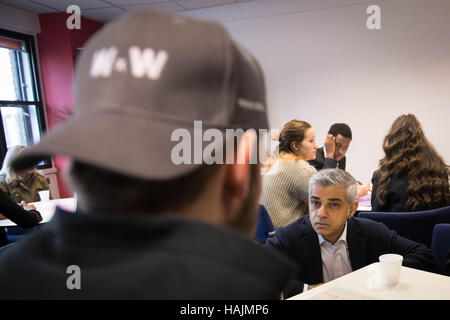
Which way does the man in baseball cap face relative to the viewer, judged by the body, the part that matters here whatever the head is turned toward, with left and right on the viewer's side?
facing away from the viewer and to the right of the viewer

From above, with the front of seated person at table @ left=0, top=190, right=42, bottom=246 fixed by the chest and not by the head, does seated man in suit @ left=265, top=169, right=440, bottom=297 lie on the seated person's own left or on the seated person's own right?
on the seated person's own right

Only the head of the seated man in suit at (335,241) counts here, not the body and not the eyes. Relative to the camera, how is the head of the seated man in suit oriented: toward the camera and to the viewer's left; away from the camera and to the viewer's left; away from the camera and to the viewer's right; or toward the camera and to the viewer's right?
toward the camera and to the viewer's left

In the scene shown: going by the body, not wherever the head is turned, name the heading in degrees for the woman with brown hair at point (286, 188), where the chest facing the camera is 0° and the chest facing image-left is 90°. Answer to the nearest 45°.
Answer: approximately 225°

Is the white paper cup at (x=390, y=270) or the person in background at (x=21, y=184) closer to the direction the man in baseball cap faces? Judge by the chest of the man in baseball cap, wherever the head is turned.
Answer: the white paper cup

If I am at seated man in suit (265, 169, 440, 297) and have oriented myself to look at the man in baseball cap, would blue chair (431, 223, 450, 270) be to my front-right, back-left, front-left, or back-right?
back-left

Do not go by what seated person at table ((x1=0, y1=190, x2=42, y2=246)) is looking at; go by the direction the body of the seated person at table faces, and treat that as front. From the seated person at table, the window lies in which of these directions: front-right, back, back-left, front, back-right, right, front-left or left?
left

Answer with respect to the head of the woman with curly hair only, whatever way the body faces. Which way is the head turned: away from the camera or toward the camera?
away from the camera

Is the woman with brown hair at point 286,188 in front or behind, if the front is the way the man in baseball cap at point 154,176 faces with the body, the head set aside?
in front

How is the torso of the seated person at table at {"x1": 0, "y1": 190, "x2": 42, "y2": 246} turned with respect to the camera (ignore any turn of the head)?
to the viewer's right

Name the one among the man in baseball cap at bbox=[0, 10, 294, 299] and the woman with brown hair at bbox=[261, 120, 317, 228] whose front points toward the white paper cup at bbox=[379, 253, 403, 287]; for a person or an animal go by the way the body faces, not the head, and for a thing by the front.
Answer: the man in baseball cap

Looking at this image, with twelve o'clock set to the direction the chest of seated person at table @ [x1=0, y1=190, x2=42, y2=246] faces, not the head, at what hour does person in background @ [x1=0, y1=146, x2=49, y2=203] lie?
The person in background is roughly at 9 o'clock from the seated person at table.

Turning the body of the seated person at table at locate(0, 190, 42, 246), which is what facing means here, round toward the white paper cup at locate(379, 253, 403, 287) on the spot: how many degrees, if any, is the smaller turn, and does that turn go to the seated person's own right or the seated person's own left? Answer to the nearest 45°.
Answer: approximately 45° to the seated person's own right
